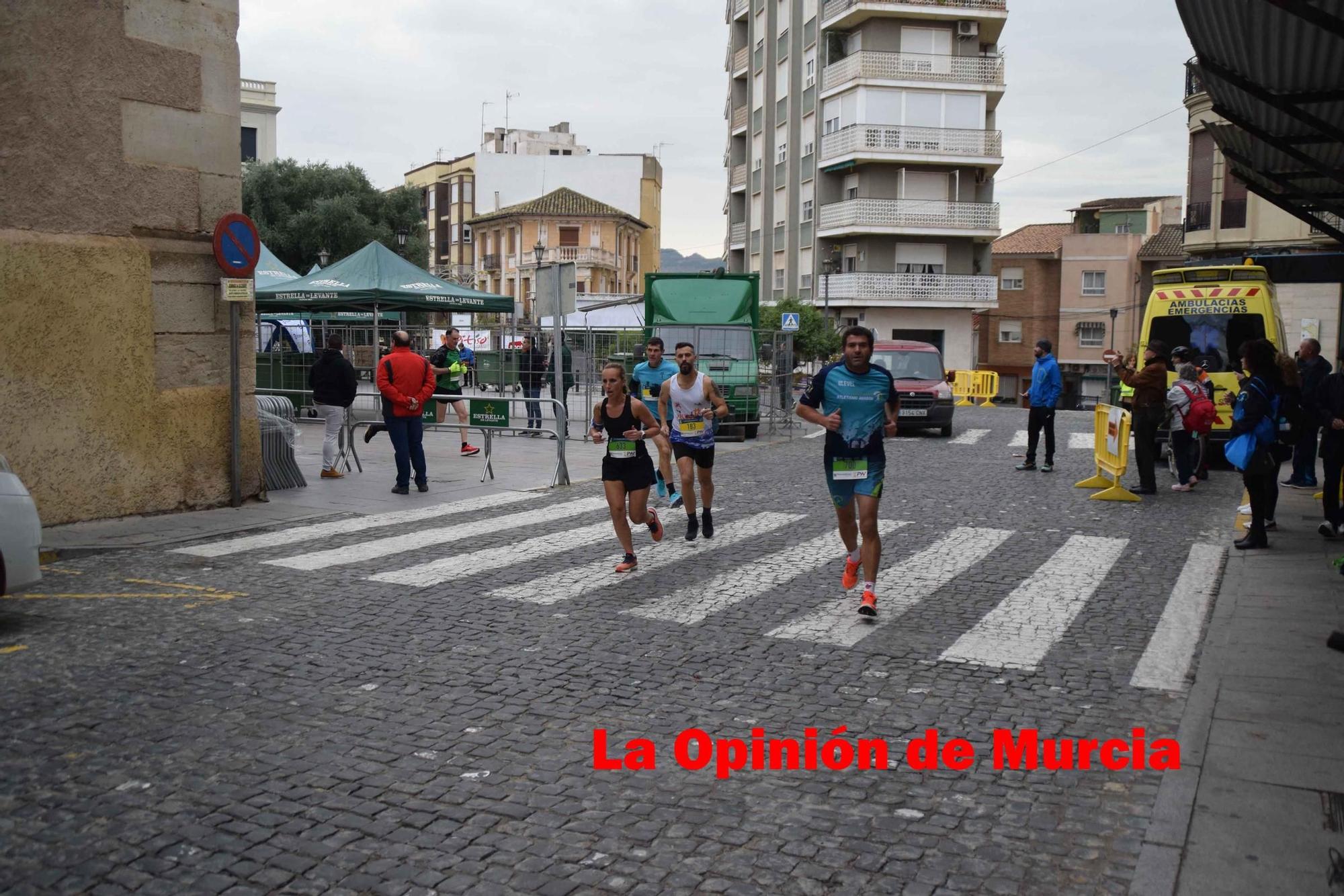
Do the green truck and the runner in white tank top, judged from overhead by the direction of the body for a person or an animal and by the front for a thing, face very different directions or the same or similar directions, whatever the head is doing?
same or similar directions

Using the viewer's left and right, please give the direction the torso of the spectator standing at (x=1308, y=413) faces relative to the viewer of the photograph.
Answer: facing to the left of the viewer

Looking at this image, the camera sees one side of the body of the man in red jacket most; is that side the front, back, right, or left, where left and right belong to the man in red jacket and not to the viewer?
back

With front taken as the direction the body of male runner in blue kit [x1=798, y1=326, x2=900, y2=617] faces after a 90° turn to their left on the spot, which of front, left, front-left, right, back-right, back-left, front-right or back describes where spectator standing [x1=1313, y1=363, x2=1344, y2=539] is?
front-left

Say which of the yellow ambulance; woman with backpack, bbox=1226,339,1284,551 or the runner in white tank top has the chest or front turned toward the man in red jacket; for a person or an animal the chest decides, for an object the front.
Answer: the woman with backpack

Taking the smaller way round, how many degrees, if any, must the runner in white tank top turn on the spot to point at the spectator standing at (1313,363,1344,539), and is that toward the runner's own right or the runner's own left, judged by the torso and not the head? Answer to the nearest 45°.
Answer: approximately 90° to the runner's own left

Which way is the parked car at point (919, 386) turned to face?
toward the camera

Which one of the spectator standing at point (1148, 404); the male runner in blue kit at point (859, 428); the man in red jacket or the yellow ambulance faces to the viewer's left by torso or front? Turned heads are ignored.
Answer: the spectator standing

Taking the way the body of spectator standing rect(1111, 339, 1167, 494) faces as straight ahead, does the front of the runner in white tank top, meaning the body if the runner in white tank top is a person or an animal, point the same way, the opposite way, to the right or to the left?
to the left

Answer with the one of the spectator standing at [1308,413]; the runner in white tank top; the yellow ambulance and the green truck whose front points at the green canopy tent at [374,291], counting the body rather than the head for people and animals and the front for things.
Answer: the spectator standing

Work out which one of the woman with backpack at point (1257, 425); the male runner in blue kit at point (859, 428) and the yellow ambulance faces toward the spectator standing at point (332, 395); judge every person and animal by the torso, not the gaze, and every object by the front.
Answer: the woman with backpack

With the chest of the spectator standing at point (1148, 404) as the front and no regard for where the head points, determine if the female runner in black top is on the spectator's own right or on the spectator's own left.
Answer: on the spectator's own left

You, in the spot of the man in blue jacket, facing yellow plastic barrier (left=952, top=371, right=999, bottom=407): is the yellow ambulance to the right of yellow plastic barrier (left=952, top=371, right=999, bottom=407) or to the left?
right
